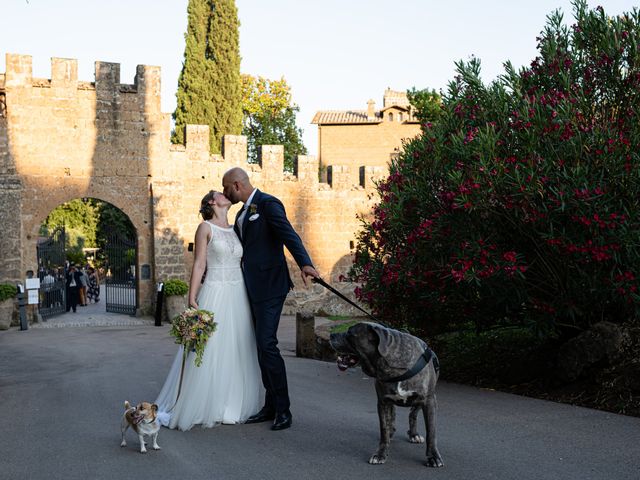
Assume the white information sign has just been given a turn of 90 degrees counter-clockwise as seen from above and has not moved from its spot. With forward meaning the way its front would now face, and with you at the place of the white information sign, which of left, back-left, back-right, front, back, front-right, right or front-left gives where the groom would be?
right

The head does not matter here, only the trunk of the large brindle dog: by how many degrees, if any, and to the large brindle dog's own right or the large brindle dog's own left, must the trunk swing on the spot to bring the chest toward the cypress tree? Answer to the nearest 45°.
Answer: approximately 180°

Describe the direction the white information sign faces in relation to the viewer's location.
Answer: facing the viewer

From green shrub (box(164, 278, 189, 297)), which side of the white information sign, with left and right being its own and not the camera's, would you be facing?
left

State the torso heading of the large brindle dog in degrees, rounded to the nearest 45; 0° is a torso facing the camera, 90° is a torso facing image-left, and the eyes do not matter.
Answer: approximately 0°

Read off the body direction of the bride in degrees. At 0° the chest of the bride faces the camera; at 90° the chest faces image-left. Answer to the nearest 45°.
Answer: approximately 315°

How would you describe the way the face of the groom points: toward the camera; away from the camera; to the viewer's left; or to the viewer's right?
to the viewer's left

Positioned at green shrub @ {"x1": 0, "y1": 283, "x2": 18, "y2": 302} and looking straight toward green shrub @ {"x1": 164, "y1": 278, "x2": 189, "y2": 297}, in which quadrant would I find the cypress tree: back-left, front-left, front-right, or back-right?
front-left

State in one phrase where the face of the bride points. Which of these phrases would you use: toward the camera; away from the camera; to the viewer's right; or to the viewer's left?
to the viewer's right

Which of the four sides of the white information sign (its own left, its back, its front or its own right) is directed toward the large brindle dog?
front

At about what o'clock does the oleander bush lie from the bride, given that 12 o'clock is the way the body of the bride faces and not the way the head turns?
The oleander bush is roughly at 10 o'clock from the bride.

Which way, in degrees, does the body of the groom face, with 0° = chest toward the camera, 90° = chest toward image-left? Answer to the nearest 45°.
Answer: approximately 45°

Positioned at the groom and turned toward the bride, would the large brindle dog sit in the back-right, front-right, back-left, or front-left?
back-left

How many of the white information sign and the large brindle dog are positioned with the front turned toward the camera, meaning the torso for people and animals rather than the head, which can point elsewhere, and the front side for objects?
2

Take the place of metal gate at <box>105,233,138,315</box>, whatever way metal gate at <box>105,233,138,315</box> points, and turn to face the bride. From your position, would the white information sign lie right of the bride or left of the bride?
right
